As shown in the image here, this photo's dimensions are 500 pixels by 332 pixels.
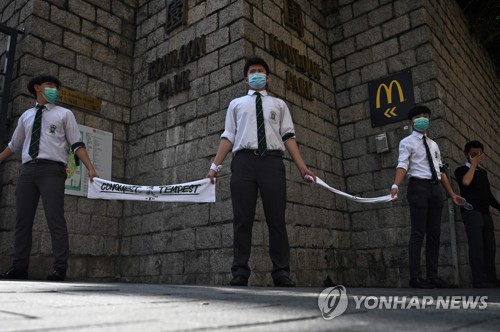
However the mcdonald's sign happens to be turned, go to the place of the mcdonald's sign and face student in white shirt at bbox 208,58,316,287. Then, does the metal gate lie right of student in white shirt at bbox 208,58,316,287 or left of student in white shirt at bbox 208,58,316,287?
right

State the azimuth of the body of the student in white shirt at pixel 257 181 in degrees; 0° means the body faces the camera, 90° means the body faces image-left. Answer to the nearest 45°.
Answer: approximately 0°

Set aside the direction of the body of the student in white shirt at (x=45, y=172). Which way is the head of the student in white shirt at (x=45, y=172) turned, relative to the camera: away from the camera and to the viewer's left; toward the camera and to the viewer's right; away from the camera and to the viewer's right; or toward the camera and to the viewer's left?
toward the camera and to the viewer's right

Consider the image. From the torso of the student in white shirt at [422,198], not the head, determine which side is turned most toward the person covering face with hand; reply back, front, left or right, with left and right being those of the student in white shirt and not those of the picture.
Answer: left

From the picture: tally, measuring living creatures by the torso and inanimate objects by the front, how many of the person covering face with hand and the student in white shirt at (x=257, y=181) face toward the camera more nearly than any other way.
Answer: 2
